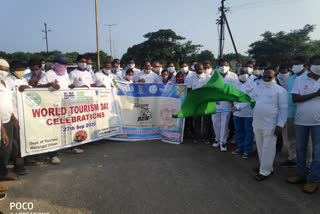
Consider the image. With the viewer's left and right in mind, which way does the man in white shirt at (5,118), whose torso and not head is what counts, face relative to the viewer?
facing the viewer and to the right of the viewer

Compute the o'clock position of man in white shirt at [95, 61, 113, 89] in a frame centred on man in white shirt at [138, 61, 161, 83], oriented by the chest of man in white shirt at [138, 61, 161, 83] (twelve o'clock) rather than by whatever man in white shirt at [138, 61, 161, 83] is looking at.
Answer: man in white shirt at [95, 61, 113, 89] is roughly at 2 o'clock from man in white shirt at [138, 61, 161, 83].

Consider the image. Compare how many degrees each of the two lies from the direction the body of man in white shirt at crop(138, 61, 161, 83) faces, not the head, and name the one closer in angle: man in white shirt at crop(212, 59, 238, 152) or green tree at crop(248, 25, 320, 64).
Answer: the man in white shirt

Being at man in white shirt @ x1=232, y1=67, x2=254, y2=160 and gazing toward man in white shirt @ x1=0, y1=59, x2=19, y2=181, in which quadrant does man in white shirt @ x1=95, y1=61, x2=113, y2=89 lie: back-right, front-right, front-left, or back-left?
front-right

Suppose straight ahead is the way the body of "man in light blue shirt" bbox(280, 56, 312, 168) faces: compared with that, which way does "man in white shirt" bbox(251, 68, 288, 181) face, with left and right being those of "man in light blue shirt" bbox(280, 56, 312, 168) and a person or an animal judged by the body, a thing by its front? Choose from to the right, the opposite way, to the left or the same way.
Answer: the same way

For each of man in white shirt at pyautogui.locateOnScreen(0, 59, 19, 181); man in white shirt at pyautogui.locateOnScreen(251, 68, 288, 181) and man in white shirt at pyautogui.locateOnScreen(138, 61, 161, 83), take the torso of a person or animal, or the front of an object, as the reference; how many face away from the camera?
0

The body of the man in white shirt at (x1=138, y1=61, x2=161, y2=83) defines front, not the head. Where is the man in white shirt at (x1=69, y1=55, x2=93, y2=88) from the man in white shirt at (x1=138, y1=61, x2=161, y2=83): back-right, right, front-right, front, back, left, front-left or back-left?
front-right

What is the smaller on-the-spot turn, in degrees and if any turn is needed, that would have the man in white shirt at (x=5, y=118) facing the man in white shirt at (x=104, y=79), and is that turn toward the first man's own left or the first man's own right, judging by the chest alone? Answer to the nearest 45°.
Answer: approximately 90° to the first man's own left

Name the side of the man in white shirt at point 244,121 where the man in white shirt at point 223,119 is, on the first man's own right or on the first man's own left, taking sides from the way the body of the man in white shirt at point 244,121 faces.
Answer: on the first man's own right

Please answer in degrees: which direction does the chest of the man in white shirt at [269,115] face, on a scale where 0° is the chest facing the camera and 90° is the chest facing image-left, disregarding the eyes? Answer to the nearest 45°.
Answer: approximately 45°

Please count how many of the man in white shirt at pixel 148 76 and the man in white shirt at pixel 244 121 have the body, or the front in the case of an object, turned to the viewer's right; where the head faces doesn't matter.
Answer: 0

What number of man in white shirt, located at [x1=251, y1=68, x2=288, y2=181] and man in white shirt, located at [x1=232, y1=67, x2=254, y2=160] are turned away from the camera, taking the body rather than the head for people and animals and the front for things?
0

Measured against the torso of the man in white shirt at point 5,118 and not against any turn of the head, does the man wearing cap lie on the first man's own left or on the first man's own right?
on the first man's own left

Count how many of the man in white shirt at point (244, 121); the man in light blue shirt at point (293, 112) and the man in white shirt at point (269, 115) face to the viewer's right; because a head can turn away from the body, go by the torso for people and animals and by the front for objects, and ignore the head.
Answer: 0
